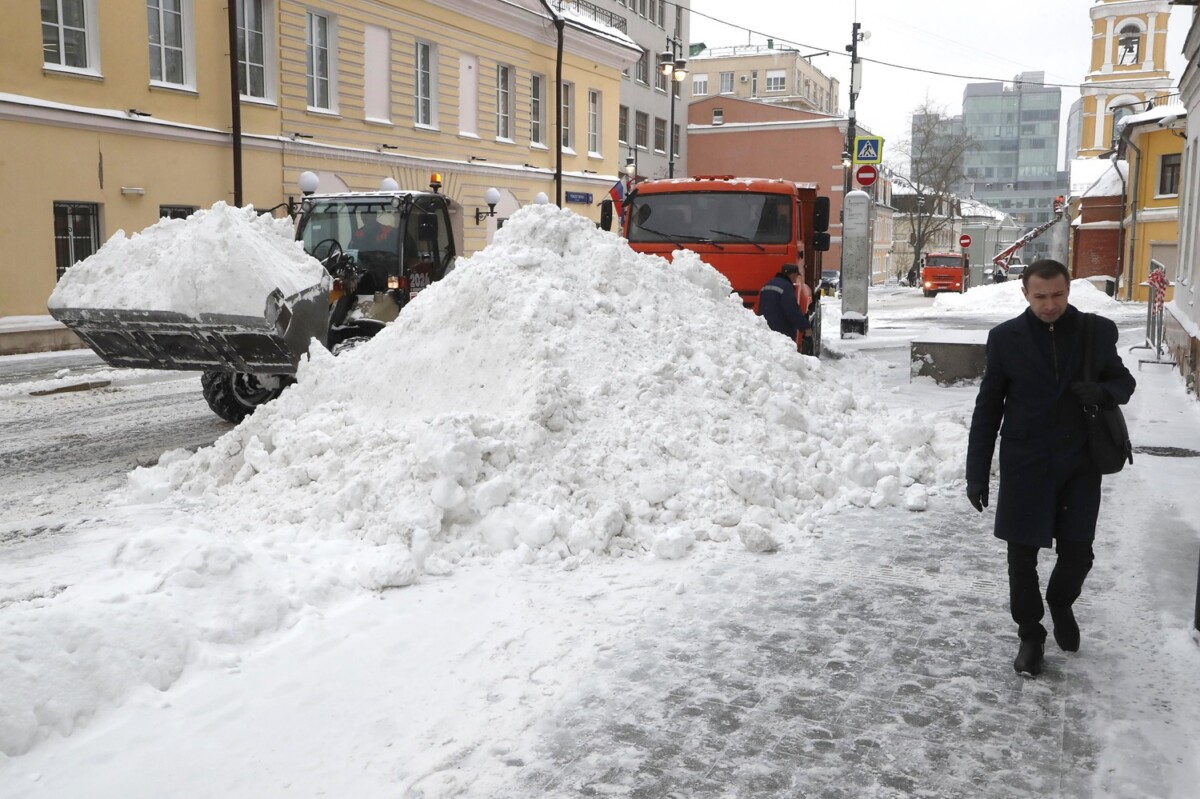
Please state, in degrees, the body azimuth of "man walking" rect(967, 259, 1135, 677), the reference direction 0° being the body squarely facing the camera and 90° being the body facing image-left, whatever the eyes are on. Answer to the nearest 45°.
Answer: approximately 0°

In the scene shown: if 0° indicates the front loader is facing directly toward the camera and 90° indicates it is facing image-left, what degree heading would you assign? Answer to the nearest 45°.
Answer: approximately 45°

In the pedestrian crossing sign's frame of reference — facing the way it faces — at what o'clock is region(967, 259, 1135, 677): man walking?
The man walking is roughly at 12 o'clock from the pedestrian crossing sign.

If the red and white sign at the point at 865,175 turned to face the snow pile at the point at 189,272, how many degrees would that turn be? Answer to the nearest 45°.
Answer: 0° — it already faces it

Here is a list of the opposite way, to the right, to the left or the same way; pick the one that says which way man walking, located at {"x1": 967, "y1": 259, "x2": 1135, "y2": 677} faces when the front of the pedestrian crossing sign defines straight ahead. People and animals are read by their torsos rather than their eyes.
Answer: the same way

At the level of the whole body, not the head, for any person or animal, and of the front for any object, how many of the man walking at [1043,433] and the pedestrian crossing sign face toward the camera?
2

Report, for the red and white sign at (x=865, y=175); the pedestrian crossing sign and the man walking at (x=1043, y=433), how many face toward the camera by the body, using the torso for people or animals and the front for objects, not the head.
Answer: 3

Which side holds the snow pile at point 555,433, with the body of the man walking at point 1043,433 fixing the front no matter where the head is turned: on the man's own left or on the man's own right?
on the man's own right

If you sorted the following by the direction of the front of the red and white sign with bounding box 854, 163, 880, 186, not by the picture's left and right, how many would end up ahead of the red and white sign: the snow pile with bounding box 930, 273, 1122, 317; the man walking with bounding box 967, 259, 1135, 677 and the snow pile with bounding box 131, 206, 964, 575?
2

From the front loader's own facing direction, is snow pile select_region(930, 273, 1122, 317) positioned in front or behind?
behind

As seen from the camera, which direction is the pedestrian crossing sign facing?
toward the camera

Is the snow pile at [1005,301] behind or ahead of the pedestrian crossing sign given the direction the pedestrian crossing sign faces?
behind

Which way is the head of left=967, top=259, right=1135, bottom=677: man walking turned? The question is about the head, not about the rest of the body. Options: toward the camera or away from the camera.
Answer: toward the camera

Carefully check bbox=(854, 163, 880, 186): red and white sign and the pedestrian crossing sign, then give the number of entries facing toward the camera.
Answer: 2

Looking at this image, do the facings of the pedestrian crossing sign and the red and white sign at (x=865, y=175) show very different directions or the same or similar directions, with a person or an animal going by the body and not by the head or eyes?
same or similar directions

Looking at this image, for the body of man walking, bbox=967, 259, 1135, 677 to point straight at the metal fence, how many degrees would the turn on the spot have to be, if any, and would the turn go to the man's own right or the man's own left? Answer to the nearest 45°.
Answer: approximately 180°

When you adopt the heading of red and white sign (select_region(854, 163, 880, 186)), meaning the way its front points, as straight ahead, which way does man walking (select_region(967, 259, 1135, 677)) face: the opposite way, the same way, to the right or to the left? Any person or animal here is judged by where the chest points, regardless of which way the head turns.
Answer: the same way
